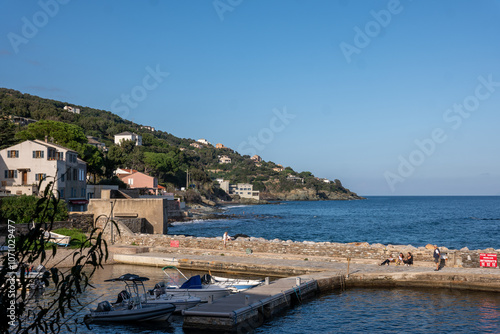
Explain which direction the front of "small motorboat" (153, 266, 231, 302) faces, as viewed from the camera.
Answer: facing to the right of the viewer

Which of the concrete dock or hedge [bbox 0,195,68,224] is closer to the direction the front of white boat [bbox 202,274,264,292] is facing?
the concrete dock

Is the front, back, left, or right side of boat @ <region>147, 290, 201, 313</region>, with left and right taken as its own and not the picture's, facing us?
right

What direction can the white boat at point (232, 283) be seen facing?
to the viewer's right

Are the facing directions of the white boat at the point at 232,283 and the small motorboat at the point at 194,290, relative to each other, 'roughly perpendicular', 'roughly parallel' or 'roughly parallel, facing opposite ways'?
roughly parallel

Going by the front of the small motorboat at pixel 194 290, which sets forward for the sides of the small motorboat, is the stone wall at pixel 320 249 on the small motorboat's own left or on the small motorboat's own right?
on the small motorboat's own left

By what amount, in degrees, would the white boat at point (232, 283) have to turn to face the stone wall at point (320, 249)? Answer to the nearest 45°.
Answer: approximately 45° to its left

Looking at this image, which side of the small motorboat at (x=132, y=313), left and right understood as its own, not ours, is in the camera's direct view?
right

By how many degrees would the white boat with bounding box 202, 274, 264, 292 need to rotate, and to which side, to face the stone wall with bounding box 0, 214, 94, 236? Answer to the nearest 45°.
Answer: approximately 135° to its left

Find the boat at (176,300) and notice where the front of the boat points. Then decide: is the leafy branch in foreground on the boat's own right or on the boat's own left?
on the boat's own right

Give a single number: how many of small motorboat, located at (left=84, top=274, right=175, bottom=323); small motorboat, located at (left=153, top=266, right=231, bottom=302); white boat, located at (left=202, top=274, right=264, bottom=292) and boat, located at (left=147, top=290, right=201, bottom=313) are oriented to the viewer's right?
4

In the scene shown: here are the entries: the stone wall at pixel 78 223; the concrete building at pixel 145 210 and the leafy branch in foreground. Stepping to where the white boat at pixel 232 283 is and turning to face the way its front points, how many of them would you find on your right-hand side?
1

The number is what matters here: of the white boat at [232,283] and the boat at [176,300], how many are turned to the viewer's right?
2

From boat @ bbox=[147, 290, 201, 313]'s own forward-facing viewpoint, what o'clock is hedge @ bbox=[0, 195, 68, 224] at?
The hedge is roughly at 8 o'clock from the boat.
